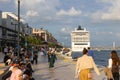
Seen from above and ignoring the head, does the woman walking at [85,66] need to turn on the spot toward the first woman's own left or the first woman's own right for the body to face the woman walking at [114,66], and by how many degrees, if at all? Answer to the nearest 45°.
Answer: approximately 45° to the first woman's own right

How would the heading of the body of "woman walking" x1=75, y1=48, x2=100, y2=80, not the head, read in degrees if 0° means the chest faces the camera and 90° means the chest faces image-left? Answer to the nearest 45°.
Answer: approximately 180°
